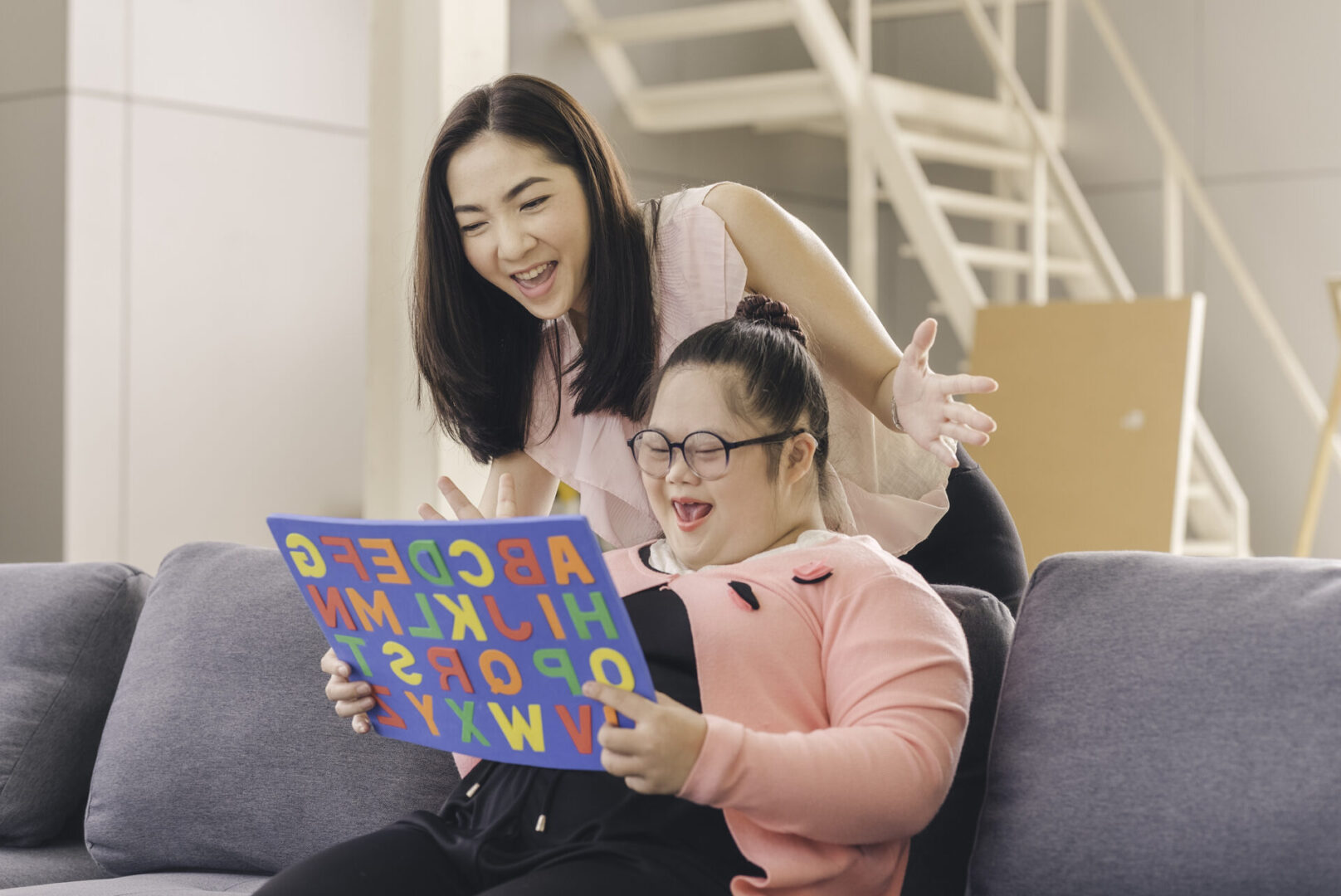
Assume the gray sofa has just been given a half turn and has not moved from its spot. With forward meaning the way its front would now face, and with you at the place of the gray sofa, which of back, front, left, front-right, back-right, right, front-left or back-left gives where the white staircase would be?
front

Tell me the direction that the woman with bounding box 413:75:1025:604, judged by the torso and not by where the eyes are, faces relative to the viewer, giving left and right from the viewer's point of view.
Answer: facing the viewer and to the left of the viewer

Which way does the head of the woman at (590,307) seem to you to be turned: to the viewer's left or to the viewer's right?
to the viewer's left

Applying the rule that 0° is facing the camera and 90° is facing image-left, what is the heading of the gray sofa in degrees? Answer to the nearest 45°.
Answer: approximately 0°

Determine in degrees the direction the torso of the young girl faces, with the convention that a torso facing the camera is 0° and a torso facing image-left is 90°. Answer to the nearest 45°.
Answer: approximately 45°

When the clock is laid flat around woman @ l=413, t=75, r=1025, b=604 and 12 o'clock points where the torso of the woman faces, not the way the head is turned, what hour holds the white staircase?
The white staircase is roughly at 5 o'clock from the woman.

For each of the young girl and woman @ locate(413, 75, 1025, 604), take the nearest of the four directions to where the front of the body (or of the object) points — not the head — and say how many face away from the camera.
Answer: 0

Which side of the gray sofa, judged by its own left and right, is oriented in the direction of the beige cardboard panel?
back
